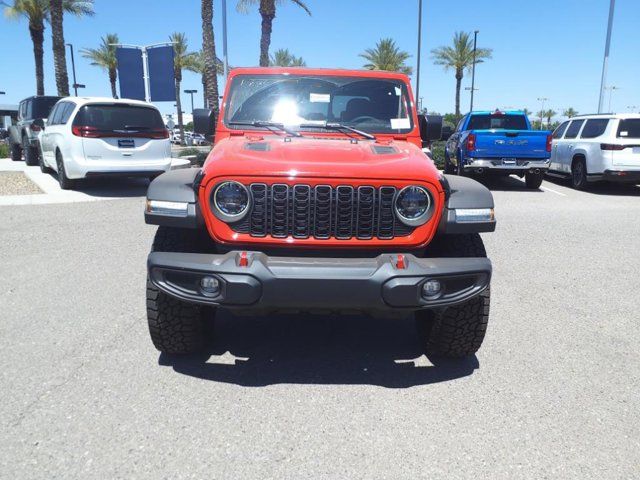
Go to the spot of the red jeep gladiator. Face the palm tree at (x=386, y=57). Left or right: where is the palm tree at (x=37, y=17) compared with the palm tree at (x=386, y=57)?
left

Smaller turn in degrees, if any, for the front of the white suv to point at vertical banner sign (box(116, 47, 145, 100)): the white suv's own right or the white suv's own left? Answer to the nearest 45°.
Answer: approximately 45° to the white suv's own left

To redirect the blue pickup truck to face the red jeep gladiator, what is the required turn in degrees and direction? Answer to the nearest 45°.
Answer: approximately 180°

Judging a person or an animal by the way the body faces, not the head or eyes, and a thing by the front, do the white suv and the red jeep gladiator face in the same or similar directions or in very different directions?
very different directions

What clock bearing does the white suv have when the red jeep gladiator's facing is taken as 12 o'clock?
The white suv is roughly at 7 o'clock from the red jeep gladiator.

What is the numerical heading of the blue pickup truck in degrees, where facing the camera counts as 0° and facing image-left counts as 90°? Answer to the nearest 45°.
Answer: approximately 180°

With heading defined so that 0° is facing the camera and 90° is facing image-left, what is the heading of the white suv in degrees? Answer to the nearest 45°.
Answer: approximately 135°

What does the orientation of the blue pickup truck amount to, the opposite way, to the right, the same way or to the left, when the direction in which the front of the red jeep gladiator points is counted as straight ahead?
the opposite way

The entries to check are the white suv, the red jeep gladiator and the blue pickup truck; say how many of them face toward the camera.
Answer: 1

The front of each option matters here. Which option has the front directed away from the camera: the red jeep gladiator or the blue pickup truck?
the blue pickup truck

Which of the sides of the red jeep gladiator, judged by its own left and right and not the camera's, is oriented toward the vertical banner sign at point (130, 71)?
back

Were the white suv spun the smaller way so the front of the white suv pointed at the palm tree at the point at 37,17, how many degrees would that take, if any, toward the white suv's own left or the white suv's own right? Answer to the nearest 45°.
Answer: approximately 45° to the white suv's own left

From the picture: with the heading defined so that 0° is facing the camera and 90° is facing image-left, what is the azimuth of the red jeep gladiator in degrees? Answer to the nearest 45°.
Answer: approximately 0°

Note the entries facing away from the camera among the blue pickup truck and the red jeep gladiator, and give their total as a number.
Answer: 1

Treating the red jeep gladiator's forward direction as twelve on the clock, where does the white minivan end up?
The white minivan is roughly at 5 o'clock from the red jeep gladiator.

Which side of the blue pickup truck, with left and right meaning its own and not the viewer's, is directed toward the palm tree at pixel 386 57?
front
